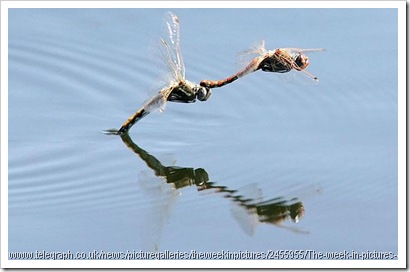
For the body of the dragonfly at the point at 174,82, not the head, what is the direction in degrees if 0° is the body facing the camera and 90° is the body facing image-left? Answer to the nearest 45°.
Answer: approximately 270°

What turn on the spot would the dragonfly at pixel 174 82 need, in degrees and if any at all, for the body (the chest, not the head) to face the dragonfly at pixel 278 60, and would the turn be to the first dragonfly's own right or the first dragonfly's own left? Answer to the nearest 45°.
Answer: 0° — it already faces it
